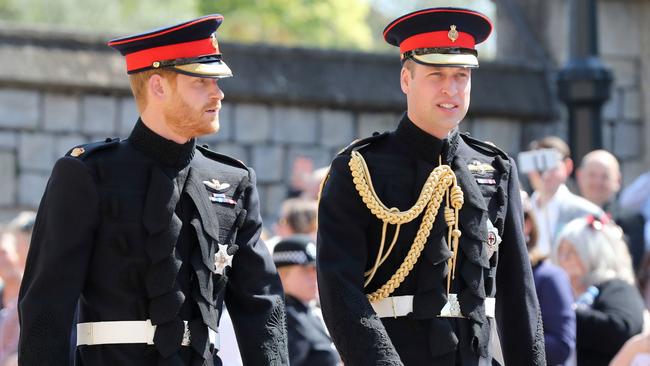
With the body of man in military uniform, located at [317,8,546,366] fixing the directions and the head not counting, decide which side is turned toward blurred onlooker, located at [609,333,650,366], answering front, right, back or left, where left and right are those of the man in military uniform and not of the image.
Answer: left

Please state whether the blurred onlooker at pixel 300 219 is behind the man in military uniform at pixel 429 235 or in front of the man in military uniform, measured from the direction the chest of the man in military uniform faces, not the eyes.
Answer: behind

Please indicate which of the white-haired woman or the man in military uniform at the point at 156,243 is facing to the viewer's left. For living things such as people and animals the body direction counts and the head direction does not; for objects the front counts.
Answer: the white-haired woman

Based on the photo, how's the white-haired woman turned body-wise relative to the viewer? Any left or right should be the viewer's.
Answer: facing to the left of the viewer

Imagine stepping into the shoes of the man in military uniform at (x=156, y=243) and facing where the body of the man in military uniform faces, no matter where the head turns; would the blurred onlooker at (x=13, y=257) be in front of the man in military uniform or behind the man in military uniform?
behind

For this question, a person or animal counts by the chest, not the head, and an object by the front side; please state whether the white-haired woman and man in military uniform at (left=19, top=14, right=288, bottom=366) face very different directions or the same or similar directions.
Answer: very different directions

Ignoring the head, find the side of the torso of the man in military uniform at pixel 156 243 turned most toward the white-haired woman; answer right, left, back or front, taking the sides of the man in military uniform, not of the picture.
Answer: left

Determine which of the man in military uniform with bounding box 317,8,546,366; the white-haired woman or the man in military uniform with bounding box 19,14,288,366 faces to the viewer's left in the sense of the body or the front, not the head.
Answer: the white-haired woman

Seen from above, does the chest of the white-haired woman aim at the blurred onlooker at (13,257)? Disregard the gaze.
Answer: yes

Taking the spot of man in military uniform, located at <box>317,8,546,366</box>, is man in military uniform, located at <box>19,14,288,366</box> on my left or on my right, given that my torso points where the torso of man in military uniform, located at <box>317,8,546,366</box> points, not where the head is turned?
on my right
